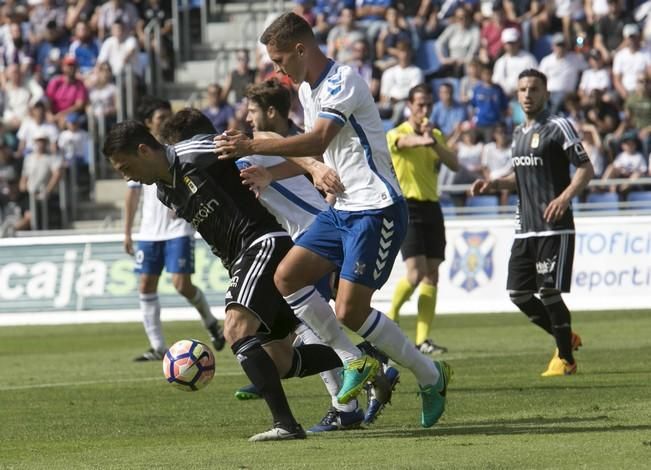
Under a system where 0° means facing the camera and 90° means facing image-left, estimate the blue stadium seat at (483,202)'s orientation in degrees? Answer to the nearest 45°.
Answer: approximately 0°

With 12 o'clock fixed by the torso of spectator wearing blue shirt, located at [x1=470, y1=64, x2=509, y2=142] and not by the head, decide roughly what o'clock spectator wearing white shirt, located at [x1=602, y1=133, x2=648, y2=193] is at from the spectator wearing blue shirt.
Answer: The spectator wearing white shirt is roughly at 10 o'clock from the spectator wearing blue shirt.

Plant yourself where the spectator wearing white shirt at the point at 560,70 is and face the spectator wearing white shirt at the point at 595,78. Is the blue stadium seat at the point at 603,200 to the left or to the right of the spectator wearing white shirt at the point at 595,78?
right

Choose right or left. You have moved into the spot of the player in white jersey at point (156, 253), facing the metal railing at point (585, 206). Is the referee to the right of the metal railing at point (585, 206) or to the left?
right

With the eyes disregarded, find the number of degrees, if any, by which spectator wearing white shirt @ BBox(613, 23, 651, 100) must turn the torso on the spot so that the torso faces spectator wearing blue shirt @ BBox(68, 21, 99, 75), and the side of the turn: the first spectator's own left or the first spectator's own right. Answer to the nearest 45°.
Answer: approximately 90° to the first spectator's own right

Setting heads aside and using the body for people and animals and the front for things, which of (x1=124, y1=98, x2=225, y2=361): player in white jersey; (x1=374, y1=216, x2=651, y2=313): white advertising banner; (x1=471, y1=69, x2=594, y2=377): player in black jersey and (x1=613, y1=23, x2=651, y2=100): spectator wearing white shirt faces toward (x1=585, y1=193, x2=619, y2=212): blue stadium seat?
the spectator wearing white shirt

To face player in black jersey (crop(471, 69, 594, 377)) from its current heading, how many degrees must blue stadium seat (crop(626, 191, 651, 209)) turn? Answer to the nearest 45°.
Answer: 0° — it already faces them

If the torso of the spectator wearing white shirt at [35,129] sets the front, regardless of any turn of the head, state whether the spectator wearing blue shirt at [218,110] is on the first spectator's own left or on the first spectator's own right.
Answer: on the first spectator's own left

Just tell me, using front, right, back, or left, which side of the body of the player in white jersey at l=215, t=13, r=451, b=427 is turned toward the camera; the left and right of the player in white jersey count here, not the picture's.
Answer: left

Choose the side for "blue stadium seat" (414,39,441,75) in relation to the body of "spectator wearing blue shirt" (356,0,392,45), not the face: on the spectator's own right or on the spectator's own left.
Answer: on the spectator's own left
